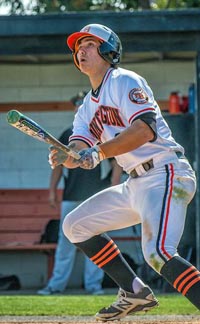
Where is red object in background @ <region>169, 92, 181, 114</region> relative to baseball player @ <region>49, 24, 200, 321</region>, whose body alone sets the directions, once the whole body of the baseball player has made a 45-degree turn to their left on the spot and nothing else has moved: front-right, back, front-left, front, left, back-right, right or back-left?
back

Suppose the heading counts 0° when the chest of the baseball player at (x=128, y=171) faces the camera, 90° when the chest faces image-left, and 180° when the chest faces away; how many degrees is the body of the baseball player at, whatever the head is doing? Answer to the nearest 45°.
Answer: approximately 45°

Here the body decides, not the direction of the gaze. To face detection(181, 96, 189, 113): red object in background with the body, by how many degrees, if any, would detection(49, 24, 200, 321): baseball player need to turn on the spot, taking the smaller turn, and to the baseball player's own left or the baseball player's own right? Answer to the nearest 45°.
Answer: approximately 135° to the baseball player's own right

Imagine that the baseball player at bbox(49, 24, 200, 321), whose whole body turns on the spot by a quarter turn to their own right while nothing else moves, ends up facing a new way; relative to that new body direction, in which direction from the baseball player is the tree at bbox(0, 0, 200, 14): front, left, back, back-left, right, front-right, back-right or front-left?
front-right
